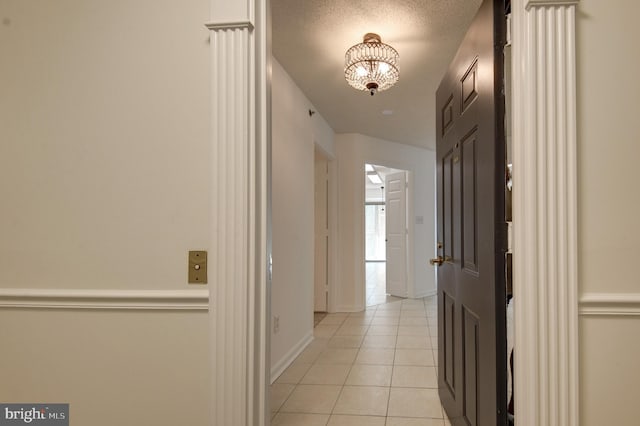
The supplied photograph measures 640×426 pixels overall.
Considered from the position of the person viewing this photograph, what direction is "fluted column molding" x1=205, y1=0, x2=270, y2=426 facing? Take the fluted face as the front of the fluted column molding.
facing the viewer

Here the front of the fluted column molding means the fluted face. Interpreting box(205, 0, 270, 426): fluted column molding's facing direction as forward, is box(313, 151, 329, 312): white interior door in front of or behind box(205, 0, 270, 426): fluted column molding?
behind

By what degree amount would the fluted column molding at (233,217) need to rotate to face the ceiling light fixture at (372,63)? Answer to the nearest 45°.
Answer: approximately 135° to its left

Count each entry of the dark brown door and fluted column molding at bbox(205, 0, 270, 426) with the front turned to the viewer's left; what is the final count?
1

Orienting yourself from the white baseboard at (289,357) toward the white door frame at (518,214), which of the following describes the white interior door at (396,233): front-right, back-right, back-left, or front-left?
back-left

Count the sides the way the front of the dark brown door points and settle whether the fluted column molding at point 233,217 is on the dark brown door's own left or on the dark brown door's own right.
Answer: on the dark brown door's own left

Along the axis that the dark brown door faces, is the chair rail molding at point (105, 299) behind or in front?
in front

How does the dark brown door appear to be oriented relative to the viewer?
to the viewer's left

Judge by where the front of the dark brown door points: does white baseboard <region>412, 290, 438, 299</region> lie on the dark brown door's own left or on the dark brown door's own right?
on the dark brown door's own right
